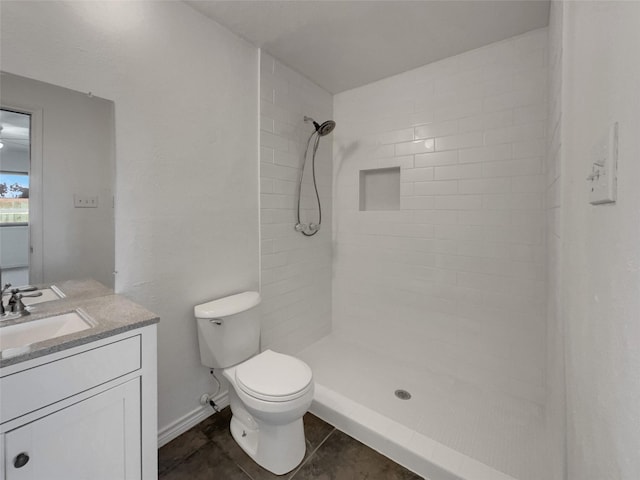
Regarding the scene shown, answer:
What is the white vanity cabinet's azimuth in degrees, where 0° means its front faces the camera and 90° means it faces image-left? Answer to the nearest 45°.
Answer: approximately 315°

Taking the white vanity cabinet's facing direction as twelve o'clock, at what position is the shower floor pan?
The shower floor pan is roughly at 11 o'clock from the white vanity cabinet.

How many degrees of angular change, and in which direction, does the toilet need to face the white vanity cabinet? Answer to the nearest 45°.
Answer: approximately 90° to its right

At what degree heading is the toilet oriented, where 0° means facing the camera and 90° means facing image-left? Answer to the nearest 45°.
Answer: approximately 315°

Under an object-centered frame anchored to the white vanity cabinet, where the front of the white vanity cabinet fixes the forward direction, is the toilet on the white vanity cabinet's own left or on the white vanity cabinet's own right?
on the white vanity cabinet's own left
